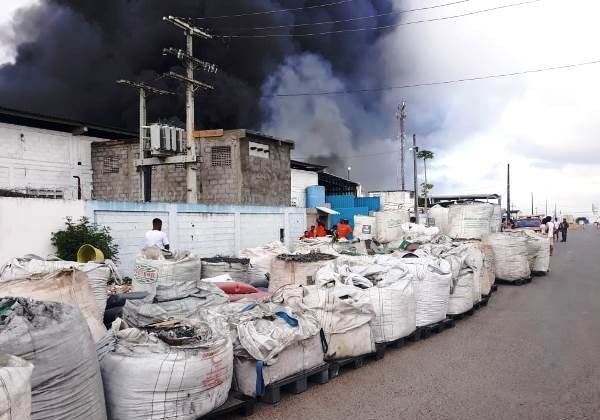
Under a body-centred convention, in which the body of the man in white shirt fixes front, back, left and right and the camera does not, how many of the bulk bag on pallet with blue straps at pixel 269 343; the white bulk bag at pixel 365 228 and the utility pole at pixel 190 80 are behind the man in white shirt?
1
